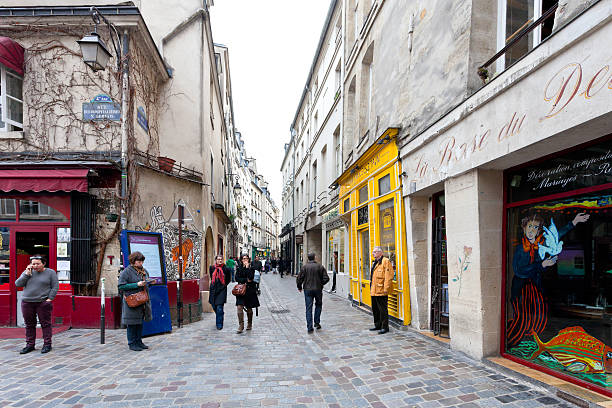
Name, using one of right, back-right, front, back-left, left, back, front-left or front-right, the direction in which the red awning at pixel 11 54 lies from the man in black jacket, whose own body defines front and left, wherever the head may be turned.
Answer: left

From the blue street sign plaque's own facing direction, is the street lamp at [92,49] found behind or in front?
in front

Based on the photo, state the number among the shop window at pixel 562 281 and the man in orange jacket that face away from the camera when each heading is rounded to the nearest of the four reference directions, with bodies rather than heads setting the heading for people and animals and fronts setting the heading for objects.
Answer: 0
